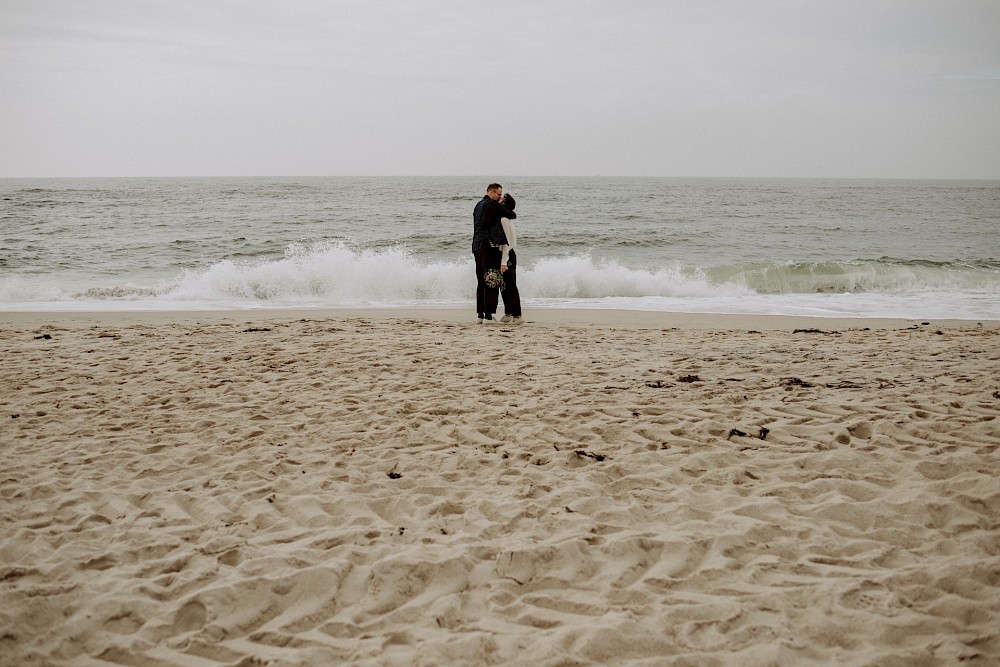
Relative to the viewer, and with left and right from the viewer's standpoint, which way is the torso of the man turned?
facing to the right of the viewer

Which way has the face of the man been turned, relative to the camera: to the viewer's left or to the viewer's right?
to the viewer's right
